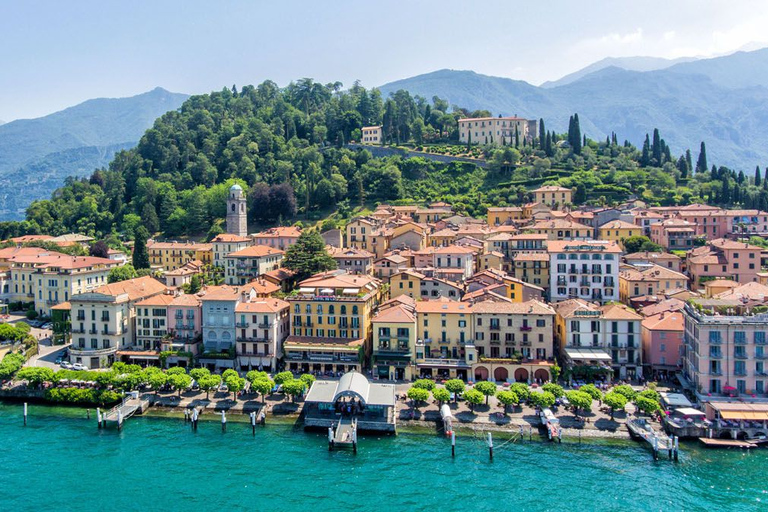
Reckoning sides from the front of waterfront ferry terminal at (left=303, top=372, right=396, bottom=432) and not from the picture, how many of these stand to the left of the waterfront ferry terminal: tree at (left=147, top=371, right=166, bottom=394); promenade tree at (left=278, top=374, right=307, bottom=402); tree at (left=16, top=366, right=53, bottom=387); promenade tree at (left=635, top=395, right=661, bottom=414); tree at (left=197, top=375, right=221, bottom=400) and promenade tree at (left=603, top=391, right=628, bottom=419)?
2

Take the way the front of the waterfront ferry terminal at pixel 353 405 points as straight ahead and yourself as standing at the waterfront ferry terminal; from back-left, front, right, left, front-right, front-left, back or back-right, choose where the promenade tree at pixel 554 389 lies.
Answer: left

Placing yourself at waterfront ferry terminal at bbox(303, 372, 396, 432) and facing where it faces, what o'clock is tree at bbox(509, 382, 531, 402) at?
The tree is roughly at 9 o'clock from the waterfront ferry terminal.

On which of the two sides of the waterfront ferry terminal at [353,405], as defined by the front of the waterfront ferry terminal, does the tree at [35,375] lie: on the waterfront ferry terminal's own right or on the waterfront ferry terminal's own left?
on the waterfront ferry terminal's own right

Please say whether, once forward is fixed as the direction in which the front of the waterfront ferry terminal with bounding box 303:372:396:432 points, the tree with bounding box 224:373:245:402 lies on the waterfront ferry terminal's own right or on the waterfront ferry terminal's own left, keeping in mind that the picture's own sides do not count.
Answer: on the waterfront ferry terminal's own right

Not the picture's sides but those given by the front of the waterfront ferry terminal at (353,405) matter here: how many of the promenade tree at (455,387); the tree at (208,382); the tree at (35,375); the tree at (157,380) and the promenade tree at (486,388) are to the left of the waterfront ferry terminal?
2

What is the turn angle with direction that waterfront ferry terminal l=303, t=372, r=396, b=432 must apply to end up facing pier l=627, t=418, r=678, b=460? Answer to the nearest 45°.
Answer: approximately 90° to its left

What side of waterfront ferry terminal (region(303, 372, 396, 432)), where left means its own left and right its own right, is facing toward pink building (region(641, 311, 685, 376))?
left

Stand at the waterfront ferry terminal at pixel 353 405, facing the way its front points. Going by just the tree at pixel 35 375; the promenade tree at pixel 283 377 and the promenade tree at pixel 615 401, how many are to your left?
1

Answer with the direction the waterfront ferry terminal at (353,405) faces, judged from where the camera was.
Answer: facing the viewer

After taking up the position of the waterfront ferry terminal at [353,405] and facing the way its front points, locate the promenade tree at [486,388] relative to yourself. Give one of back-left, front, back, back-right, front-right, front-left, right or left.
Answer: left

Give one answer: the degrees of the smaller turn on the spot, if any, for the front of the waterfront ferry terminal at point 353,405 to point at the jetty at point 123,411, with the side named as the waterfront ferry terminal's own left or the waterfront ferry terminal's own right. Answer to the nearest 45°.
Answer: approximately 90° to the waterfront ferry terminal's own right
